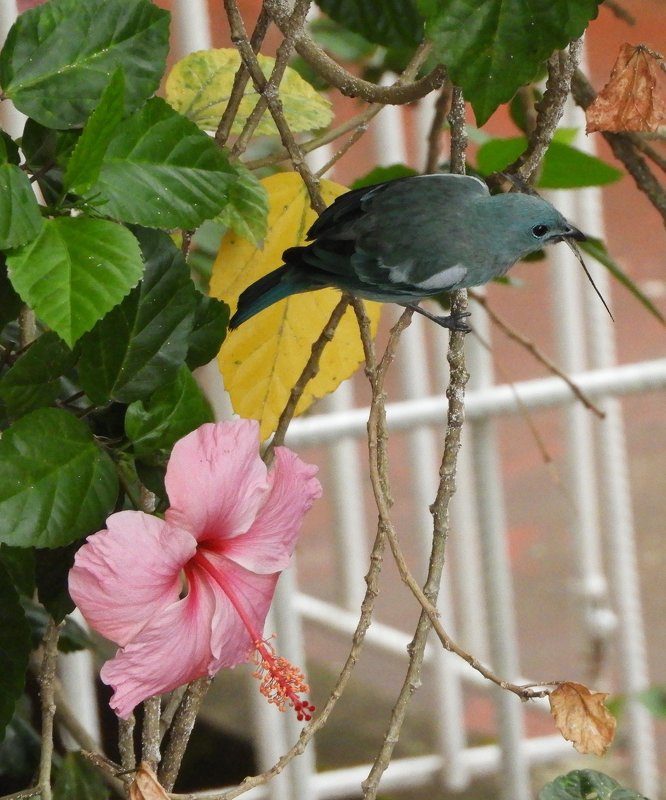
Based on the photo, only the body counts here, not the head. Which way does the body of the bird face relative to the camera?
to the viewer's right
